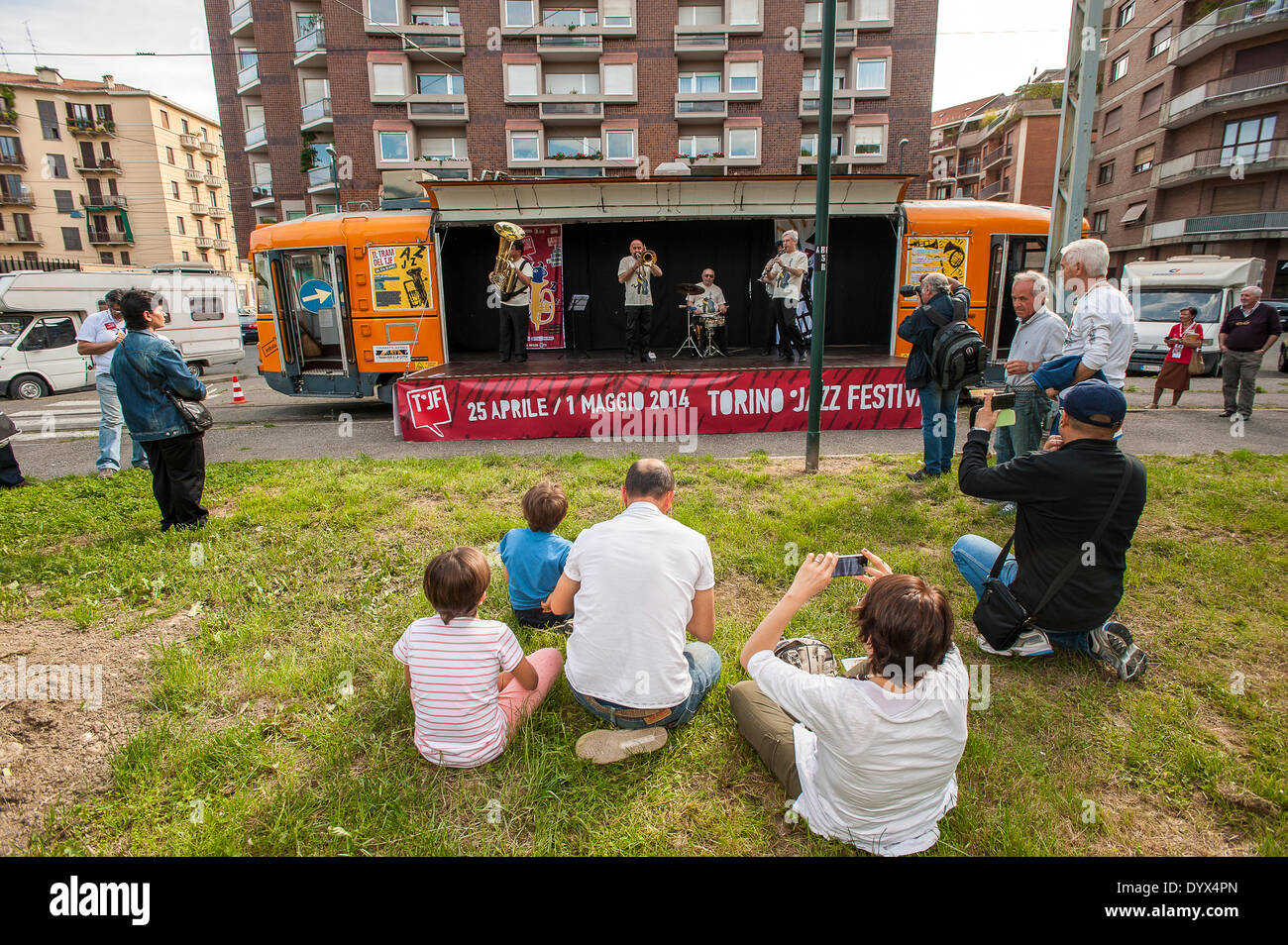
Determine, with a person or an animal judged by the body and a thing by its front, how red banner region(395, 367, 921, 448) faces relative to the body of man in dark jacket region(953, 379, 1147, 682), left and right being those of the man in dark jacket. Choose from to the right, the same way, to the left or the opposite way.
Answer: the opposite way

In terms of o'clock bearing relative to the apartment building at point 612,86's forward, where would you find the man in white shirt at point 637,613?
The man in white shirt is roughly at 12 o'clock from the apartment building.

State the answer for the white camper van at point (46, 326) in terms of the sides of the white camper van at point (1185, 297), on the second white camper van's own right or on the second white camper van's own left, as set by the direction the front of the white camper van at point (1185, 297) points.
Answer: on the second white camper van's own right

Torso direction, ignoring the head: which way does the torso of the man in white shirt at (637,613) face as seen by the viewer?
away from the camera

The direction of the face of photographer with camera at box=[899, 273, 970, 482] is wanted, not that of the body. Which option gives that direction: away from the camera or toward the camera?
away from the camera

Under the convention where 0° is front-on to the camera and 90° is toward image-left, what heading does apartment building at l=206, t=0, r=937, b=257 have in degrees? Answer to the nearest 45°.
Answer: approximately 0°
